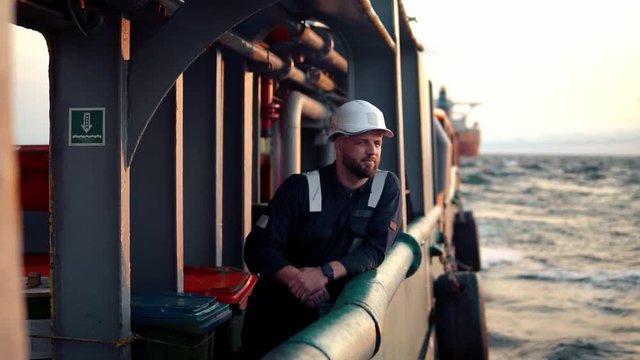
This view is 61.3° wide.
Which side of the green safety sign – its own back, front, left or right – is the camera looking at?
front

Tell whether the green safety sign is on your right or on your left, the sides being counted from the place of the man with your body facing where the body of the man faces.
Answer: on your right

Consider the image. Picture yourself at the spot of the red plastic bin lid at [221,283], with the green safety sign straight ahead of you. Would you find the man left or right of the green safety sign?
left

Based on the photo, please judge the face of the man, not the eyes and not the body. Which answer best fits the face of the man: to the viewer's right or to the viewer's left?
to the viewer's right

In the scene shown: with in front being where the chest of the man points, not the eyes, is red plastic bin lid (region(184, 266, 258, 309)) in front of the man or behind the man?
behind

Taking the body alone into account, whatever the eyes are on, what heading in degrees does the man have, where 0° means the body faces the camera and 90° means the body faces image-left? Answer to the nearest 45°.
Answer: approximately 315°

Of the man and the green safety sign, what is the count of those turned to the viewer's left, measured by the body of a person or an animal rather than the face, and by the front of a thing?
0

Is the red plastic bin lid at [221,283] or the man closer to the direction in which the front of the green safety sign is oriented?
the man

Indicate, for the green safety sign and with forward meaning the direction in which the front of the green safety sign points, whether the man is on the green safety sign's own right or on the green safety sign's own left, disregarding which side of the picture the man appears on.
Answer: on the green safety sign's own left
